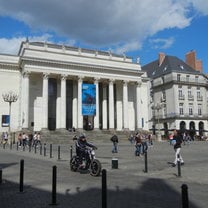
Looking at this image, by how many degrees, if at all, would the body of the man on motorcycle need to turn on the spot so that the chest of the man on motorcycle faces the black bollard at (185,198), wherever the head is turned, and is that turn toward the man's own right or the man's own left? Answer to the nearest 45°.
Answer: approximately 45° to the man's own right

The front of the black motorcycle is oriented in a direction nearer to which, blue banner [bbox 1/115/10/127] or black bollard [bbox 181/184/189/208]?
the black bollard

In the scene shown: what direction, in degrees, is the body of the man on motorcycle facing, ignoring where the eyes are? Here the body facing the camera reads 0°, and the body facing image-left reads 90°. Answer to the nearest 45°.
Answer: approximately 315°

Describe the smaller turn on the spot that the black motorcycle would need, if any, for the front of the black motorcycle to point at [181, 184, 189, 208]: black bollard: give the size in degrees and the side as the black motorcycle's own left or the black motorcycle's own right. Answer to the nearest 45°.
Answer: approximately 45° to the black motorcycle's own right

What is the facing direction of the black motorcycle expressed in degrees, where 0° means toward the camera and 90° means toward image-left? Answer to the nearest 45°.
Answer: approximately 315°

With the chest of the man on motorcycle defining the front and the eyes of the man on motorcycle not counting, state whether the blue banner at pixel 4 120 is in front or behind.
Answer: behind
